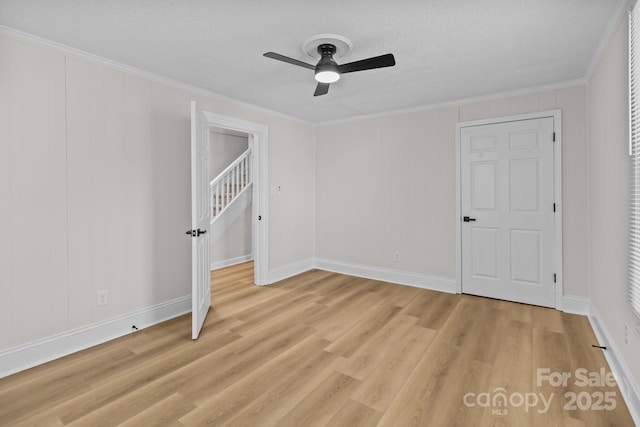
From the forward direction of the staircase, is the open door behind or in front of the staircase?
in front

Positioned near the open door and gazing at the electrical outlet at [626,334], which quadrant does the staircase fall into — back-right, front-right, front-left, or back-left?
back-left

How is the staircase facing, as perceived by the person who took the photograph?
facing the viewer and to the left of the viewer

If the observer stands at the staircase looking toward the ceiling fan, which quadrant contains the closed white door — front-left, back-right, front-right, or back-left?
front-left

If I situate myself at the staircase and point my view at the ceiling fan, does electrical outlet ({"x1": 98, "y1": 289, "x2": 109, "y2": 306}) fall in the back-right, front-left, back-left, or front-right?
front-right

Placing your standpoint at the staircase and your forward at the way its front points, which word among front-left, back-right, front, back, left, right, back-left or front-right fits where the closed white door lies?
left
